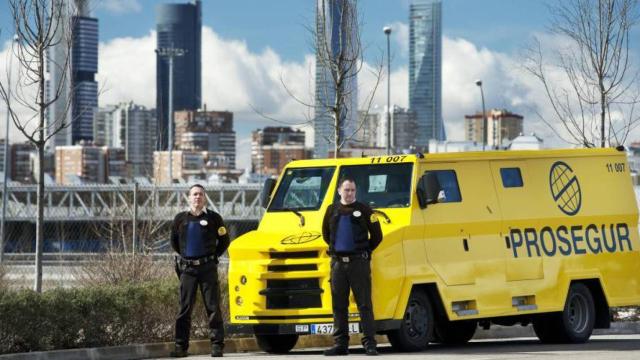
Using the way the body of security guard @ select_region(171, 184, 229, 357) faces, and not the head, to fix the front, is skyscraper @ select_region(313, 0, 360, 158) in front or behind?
behind

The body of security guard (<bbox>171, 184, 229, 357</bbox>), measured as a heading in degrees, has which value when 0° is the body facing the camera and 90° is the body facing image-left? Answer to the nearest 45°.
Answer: approximately 0°

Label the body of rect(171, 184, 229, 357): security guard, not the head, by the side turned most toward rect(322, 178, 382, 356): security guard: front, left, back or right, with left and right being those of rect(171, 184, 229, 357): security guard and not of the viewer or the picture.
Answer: left

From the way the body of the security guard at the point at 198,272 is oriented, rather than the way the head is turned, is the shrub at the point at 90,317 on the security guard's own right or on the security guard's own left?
on the security guard's own right

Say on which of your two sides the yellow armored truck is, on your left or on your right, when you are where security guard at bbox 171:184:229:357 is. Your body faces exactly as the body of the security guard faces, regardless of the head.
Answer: on your left

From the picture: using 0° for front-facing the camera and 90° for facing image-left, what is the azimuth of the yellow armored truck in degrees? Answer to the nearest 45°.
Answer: approximately 45°

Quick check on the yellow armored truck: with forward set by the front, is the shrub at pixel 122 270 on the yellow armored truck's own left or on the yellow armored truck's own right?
on the yellow armored truck's own right
